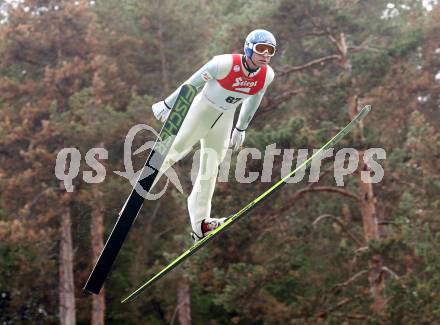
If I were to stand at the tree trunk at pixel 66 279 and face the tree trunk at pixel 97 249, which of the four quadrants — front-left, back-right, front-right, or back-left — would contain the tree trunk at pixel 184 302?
front-left

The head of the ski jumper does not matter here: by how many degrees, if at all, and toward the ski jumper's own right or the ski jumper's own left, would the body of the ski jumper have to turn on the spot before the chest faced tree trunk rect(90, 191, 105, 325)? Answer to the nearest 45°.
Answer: approximately 135° to the ski jumper's own left

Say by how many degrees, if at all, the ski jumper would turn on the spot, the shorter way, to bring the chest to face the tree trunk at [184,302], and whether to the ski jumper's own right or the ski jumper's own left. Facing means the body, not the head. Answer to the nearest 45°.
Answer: approximately 135° to the ski jumper's own left

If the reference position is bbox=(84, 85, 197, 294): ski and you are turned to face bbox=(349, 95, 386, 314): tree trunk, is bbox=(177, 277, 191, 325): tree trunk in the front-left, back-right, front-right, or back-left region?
front-left

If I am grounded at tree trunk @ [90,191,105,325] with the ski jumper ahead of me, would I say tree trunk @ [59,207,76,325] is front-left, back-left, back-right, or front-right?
back-right

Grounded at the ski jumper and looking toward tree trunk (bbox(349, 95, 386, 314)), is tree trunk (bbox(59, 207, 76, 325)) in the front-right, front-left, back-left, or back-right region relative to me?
front-left

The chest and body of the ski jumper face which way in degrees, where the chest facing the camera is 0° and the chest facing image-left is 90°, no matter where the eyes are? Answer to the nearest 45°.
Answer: approximately 315°

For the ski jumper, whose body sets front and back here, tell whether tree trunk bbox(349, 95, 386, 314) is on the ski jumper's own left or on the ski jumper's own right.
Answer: on the ski jumper's own left
